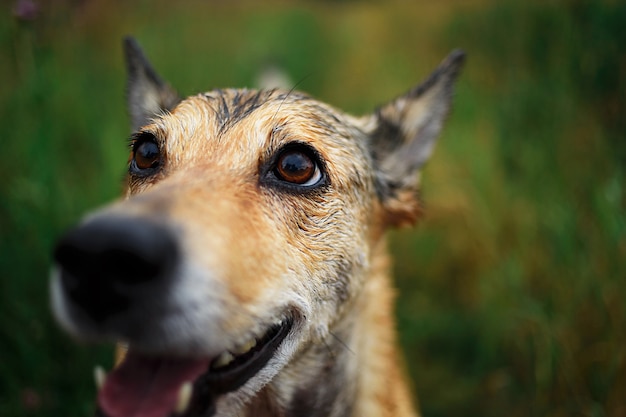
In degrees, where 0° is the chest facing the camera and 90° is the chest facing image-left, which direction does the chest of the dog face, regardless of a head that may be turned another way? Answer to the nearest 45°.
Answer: approximately 45°
